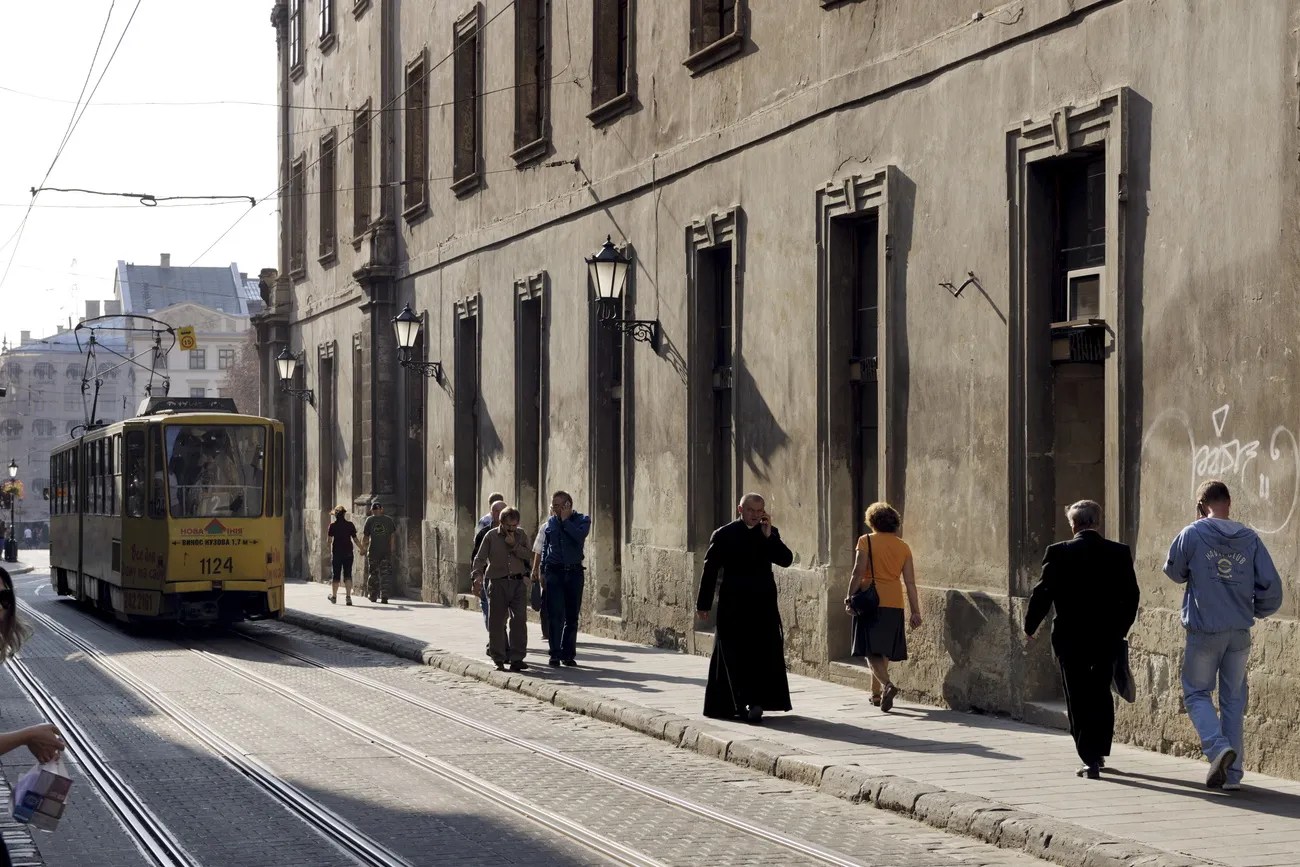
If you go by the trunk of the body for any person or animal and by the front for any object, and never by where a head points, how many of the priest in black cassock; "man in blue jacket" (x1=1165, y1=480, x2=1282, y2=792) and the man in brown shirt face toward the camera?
2

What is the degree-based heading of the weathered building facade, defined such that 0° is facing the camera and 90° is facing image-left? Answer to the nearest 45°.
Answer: approximately 45°

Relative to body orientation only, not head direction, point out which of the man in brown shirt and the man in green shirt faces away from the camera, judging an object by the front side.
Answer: the man in green shirt

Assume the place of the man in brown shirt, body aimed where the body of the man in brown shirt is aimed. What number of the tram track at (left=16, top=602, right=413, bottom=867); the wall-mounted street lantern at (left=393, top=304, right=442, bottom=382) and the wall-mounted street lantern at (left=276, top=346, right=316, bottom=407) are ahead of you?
1

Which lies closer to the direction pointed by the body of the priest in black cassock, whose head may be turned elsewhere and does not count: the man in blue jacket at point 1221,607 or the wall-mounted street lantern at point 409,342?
the man in blue jacket

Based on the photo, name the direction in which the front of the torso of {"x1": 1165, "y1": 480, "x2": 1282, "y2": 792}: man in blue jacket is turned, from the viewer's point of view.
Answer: away from the camera

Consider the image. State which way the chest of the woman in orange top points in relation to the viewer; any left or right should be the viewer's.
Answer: facing away from the viewer

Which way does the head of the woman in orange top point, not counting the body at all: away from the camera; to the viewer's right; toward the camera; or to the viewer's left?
away from the camera

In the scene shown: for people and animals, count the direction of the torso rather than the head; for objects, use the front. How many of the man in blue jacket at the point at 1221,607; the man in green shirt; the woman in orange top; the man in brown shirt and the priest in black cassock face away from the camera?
3

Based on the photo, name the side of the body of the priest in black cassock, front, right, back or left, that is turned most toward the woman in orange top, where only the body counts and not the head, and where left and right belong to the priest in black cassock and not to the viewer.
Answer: left

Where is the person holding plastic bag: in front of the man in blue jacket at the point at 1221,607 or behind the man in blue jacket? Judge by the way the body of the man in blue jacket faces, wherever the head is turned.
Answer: behind
